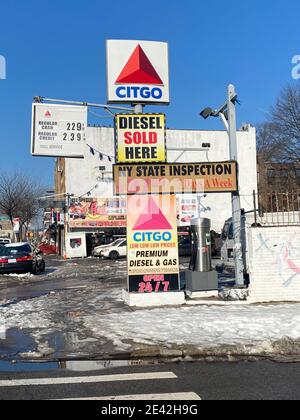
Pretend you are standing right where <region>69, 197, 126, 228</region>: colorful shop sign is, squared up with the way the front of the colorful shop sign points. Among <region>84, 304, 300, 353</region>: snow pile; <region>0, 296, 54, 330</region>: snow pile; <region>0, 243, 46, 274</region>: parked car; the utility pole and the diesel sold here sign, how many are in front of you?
5

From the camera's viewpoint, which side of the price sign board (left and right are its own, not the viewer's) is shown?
front

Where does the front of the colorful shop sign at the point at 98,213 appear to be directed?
toward the camera

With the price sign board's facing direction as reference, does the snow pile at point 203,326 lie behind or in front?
in front

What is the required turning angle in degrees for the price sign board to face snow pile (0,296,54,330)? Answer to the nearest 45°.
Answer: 0° — it already faces it

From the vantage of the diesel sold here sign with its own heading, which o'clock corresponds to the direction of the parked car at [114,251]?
The parked car is roughly at 6 o'clock from the diesel sold here sign.

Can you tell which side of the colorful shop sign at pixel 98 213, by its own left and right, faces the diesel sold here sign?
front
